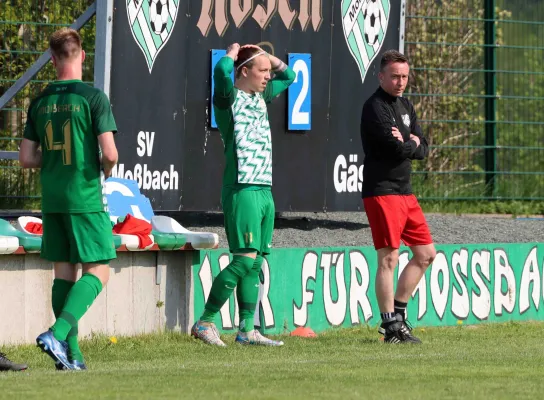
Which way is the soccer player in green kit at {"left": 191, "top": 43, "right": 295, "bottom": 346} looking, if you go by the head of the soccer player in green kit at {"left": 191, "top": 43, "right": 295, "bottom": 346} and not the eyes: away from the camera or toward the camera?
toward the camera

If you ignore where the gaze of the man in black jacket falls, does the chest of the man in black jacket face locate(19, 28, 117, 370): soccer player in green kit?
no

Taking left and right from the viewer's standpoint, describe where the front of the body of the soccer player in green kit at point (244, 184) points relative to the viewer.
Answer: facing the viewer and to the right of the viewer

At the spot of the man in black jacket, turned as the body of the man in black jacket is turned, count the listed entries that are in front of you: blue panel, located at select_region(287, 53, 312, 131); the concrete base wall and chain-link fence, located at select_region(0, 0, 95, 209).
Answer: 0

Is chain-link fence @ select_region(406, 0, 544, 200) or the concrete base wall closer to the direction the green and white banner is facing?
the concrete base wall

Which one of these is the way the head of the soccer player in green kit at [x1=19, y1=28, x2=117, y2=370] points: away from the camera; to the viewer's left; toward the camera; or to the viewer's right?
away from the camera

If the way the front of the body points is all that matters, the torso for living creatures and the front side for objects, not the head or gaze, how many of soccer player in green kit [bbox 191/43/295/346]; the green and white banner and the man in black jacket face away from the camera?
0

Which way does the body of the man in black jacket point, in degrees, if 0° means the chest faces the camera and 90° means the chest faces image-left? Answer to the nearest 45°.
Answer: approximately 315°

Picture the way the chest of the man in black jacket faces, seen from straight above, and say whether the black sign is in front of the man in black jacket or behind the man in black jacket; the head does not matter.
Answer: behind

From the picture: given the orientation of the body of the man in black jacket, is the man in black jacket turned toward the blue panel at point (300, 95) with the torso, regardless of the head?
no

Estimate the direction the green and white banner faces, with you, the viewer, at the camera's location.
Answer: facing the viewer

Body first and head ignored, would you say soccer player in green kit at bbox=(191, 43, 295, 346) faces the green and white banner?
no

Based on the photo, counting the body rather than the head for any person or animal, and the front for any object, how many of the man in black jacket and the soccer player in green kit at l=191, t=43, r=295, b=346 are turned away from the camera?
0

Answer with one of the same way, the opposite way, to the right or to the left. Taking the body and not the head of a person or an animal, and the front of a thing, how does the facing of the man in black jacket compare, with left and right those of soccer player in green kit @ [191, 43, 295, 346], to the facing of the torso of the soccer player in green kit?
the same way

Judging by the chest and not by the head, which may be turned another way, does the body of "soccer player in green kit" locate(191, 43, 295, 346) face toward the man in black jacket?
no
